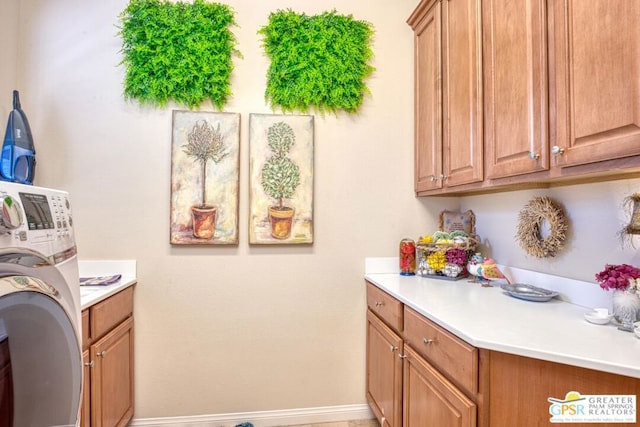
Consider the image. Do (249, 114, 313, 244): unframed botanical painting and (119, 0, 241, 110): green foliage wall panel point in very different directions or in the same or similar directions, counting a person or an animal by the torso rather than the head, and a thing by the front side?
same or similar directions

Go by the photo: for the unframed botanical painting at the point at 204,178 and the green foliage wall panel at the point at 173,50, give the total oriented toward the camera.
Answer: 2

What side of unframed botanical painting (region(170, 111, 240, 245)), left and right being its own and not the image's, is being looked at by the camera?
front

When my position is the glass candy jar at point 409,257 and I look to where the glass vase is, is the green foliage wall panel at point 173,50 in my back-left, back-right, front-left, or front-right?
back-right

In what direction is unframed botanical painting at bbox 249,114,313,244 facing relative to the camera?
toward the camera

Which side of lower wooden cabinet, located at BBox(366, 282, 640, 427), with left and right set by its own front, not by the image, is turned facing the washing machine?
front

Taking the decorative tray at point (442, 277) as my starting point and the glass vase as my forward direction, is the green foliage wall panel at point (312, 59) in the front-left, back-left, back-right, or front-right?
back-right

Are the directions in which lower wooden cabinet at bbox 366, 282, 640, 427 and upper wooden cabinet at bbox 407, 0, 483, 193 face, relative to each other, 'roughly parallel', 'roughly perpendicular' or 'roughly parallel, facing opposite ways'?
roughly parallel

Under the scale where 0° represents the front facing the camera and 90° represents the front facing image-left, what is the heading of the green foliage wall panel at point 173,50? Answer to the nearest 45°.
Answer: approximately 0°

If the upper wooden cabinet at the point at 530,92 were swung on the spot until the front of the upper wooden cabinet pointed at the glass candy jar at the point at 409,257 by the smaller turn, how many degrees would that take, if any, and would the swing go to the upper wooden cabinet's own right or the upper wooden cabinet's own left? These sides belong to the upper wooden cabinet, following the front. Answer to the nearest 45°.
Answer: approximately 90° to the upper wooden cabinet's own right

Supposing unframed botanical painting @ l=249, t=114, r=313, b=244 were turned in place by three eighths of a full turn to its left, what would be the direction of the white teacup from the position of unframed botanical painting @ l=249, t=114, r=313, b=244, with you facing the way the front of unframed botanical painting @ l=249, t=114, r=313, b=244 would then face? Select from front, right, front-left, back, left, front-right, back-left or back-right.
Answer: right

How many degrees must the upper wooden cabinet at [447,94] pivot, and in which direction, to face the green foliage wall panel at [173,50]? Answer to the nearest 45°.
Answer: approximately 45° to its right

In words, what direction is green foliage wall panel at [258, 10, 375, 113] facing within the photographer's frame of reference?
facing the viewer
